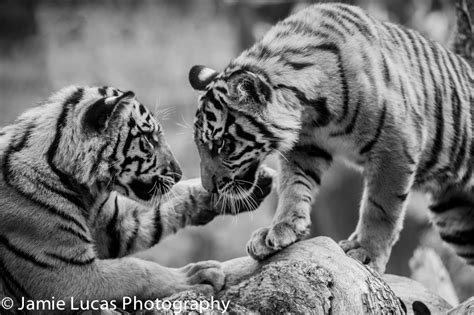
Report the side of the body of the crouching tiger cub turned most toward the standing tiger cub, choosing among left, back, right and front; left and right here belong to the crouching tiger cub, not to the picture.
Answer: front

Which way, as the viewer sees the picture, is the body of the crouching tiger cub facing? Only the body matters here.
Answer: to the viewer's right

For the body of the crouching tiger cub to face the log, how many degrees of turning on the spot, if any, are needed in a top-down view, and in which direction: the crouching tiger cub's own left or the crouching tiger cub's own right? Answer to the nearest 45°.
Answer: approximately 45° to the crouching tiger cub's own right
